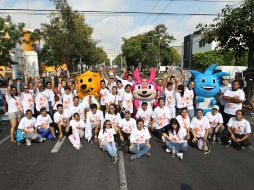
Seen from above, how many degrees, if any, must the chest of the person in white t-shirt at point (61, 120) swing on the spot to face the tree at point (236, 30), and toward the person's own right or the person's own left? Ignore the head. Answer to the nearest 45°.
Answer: approximately 90° to the person's own left

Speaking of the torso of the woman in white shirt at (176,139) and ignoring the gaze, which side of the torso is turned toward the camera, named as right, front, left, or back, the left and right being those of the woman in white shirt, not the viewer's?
front

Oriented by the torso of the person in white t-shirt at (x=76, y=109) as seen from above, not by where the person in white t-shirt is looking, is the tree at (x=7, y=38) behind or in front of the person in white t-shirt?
behind

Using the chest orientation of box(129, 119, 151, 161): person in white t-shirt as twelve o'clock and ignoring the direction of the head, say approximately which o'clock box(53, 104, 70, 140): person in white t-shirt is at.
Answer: box(53, 104, 70, 140): person in white t-shirt is roughly at 4 o'clock from box(129, 119, 151, 161): person in white t-shirt.

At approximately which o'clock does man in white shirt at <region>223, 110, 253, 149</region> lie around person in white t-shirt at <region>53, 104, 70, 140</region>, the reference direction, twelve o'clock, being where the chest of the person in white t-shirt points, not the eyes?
The man in white shirt is roughly at 10 o'clock from the person in white t-shirt.

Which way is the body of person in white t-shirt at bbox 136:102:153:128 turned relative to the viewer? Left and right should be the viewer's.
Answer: facing the viewer

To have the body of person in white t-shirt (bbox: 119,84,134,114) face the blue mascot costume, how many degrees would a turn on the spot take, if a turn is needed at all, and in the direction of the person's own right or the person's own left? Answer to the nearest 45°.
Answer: approximately 90° to the person's own left

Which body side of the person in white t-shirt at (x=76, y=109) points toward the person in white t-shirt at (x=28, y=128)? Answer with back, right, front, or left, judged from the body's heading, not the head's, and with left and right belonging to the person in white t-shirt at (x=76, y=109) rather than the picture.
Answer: right

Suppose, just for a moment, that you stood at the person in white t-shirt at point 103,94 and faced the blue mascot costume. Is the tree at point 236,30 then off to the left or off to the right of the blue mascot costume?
left

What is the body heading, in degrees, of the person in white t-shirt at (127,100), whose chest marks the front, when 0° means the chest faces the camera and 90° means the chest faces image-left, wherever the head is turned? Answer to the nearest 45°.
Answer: approximately 0°

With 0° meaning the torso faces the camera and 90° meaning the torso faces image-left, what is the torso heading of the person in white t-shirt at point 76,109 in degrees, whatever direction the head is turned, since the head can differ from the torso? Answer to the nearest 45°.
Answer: approximately 0°
